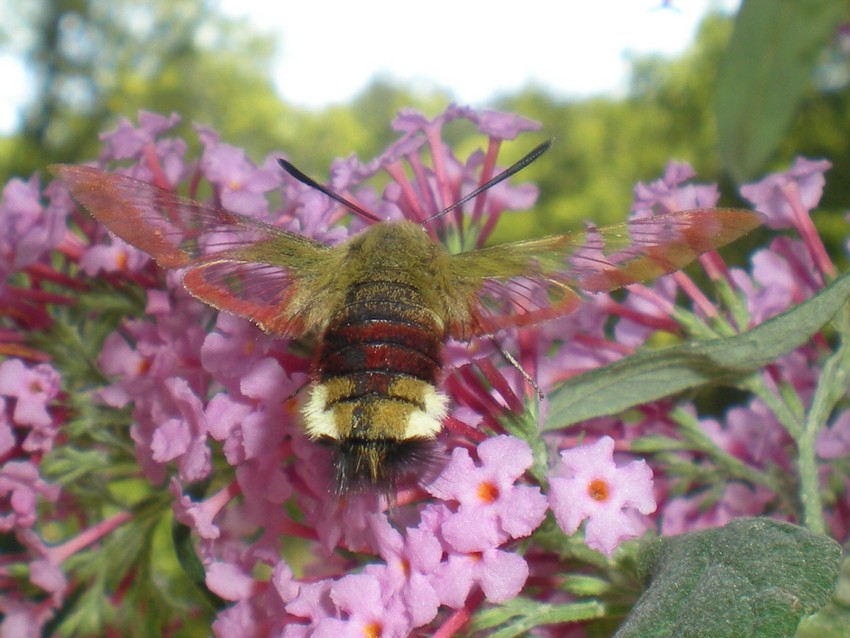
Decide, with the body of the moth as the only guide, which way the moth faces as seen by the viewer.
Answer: away from the camera

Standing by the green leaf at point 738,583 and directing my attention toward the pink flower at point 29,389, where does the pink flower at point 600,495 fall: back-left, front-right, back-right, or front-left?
front-right
